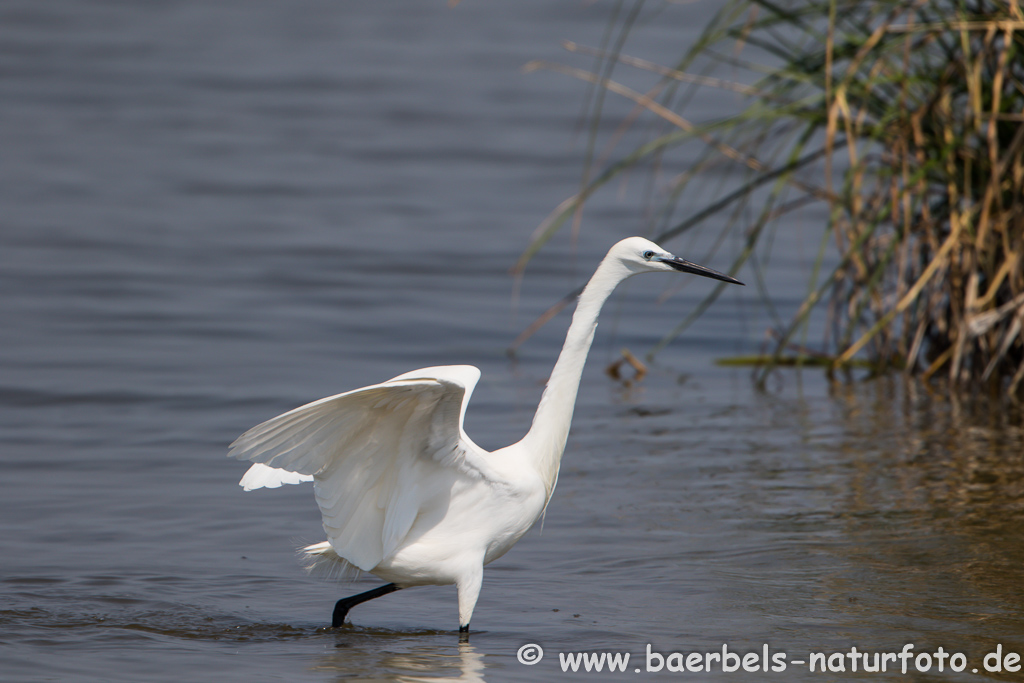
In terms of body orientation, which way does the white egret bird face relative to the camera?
to the viewer's right

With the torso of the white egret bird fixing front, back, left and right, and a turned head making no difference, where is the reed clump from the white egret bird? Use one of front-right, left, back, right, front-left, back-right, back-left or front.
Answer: front-left
